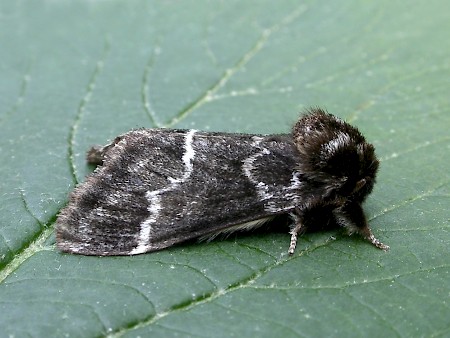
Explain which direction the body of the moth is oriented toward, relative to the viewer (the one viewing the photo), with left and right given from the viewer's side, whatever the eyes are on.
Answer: facing to the right of the viewer
